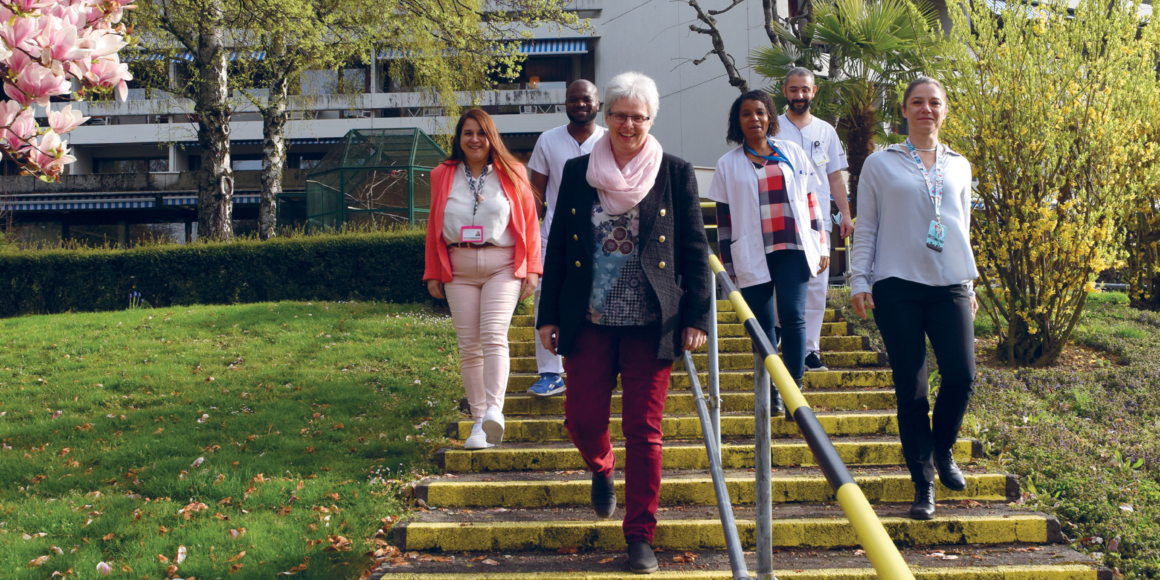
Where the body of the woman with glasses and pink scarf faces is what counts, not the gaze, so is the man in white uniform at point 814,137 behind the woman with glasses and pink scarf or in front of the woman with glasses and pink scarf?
behind

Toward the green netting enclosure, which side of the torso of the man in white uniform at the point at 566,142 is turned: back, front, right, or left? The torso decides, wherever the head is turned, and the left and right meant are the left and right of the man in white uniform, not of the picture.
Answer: back

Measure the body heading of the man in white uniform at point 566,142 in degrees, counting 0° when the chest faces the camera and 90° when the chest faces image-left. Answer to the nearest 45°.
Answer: approximately 0°

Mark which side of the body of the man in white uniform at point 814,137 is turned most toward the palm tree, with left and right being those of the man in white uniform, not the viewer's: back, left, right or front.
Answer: back

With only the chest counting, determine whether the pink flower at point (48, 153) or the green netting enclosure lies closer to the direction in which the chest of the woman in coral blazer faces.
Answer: the pink flower

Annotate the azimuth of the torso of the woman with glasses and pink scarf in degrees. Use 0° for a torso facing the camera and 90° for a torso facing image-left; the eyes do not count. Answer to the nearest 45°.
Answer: approximately 0°

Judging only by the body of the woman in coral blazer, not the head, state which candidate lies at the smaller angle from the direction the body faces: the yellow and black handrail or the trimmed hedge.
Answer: the yellow and black handrail

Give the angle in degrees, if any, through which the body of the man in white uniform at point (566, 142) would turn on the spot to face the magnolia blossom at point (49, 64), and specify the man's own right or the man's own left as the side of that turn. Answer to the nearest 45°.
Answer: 0° — they already face it

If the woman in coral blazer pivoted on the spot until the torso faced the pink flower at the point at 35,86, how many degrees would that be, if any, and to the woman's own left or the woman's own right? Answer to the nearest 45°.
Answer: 0° — they already face it
